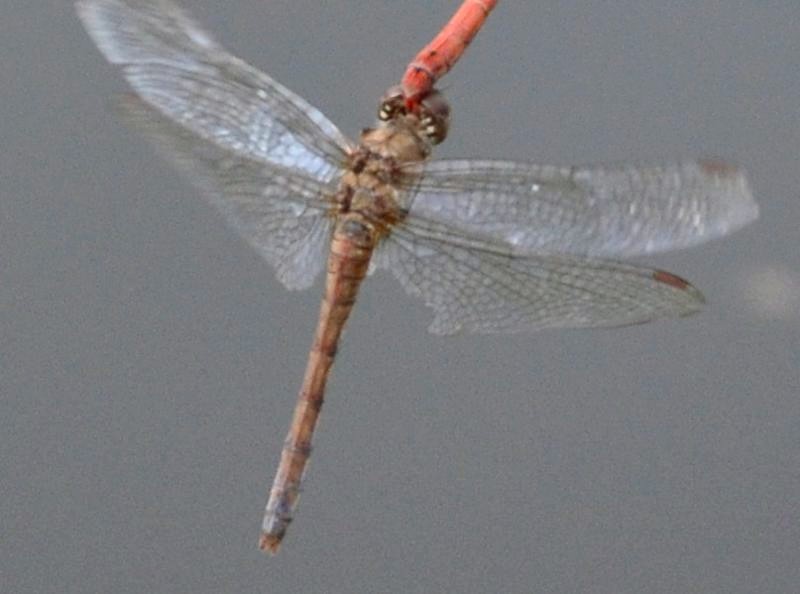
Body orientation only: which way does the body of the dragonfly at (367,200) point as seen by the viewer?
away from the camera
